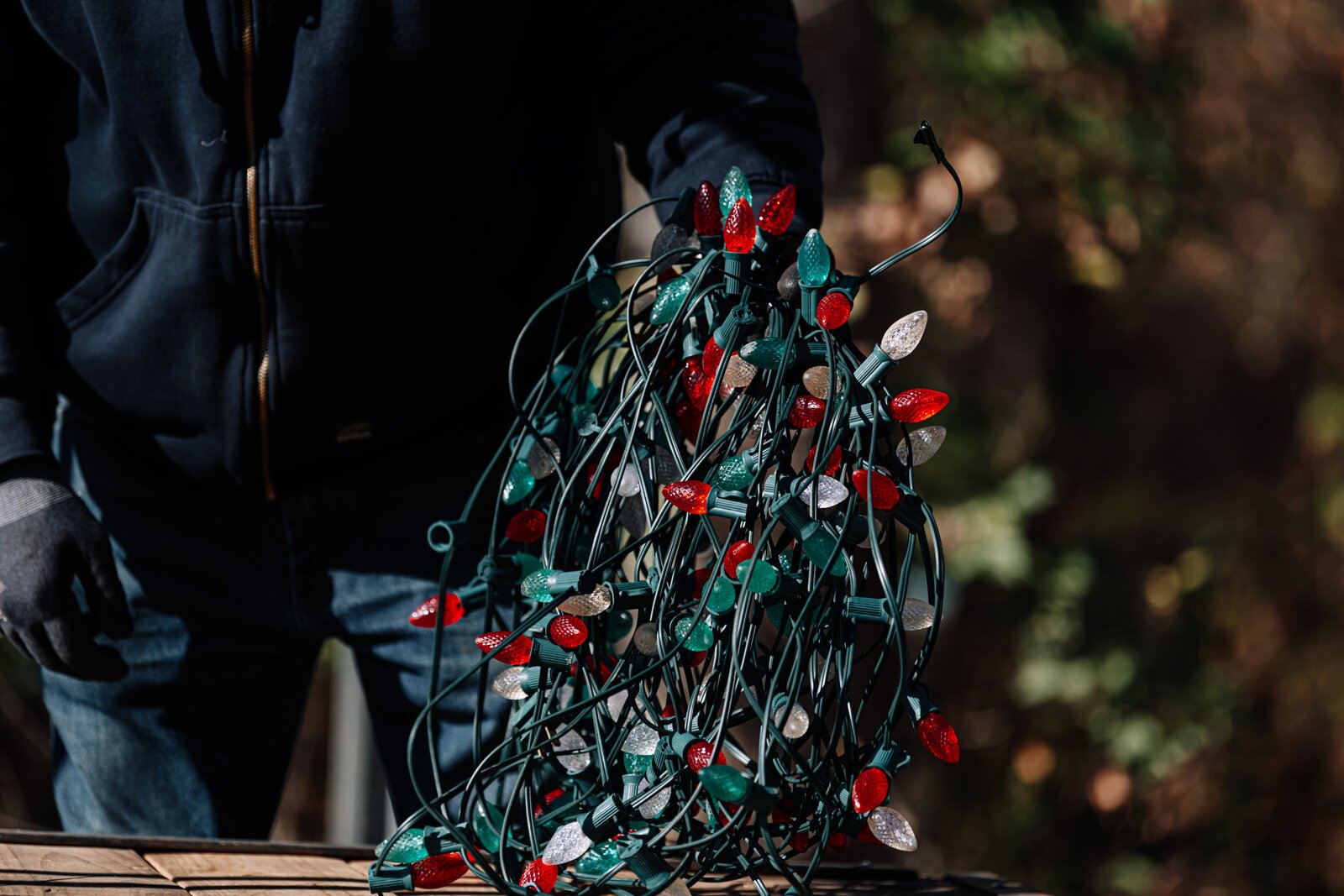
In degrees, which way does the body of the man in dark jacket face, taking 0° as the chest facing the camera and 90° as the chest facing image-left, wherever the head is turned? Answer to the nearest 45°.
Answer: approximately 0°
